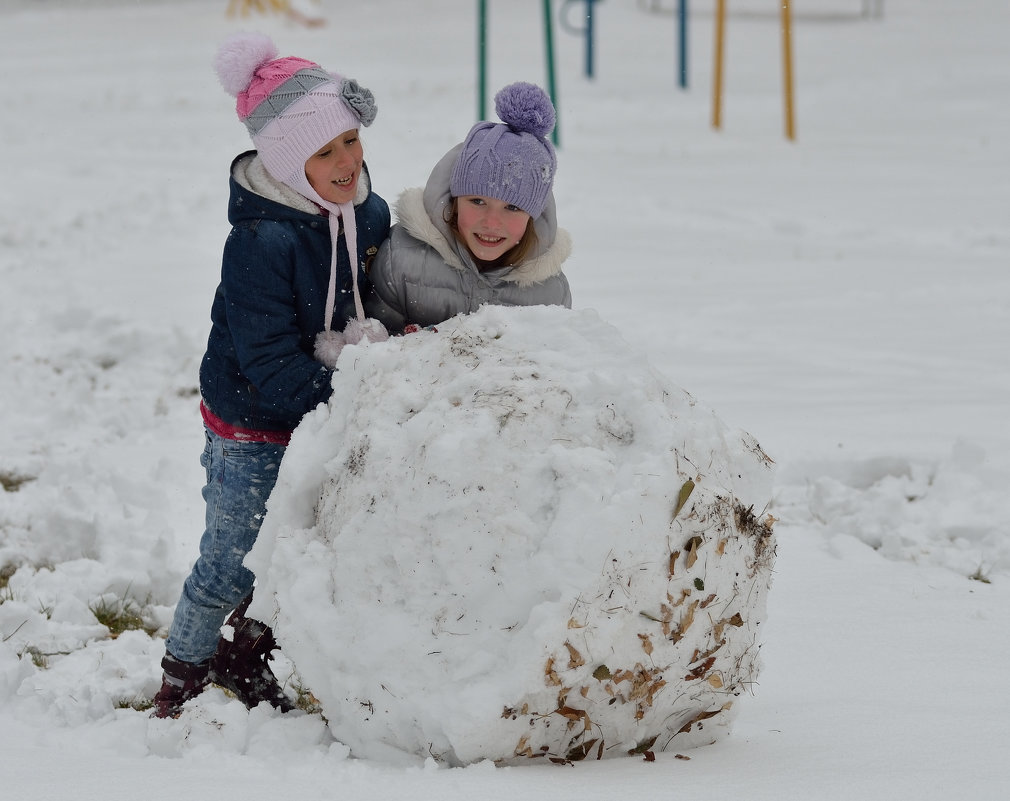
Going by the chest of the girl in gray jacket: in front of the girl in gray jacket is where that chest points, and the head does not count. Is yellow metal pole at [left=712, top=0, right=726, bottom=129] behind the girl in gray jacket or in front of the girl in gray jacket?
behind

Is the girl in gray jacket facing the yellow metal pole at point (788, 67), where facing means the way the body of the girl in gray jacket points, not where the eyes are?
no

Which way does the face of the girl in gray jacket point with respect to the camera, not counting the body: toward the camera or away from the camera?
toward the camera

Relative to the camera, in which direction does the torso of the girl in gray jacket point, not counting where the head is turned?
toward the camera

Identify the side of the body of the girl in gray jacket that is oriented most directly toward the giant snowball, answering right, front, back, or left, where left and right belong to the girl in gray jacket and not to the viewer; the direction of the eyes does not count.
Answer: front

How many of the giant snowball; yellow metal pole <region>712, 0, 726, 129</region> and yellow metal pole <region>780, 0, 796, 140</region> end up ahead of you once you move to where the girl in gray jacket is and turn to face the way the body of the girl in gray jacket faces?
1

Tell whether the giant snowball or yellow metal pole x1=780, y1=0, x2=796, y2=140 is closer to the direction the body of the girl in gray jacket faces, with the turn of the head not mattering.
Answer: the giant snowball

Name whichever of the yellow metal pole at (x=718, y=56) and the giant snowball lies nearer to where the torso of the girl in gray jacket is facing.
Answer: the giant snowball

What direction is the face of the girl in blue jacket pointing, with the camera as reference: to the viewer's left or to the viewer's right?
to the viewer's right
